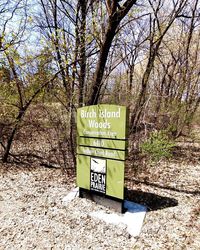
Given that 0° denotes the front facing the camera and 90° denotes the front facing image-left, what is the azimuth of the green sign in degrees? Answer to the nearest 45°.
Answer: approximately 45°

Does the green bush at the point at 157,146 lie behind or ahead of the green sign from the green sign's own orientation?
behind
